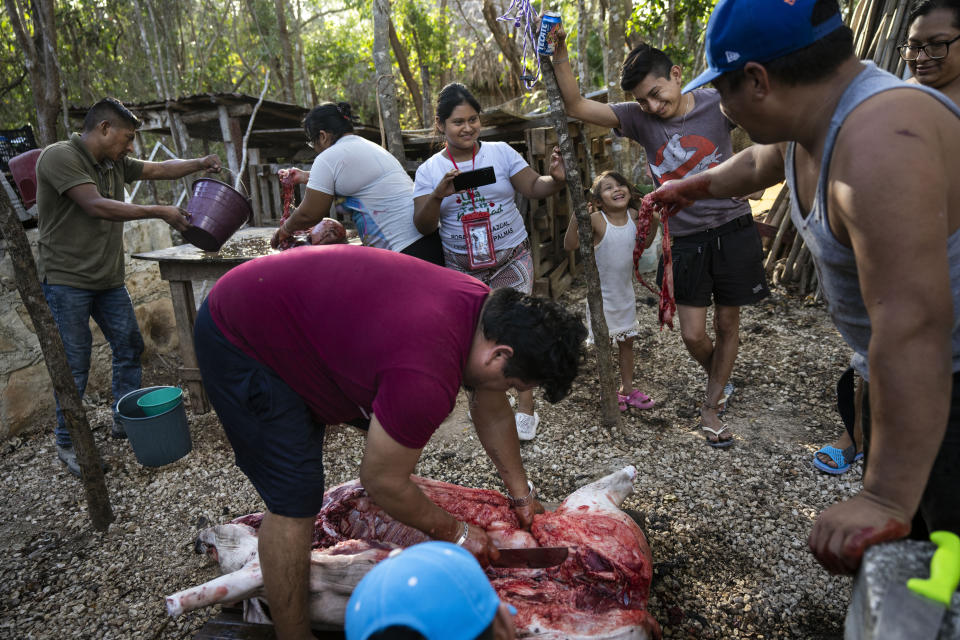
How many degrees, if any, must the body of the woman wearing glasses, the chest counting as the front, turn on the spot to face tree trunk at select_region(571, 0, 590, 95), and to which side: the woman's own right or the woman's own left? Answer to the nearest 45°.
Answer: approximately 90° to the woman's own right

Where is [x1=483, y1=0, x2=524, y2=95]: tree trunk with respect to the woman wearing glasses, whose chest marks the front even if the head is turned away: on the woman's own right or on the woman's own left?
on the woman's own right

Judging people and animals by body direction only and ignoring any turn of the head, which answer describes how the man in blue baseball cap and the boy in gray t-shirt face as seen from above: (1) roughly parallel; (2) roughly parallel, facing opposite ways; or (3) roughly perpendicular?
roughly perpendicular

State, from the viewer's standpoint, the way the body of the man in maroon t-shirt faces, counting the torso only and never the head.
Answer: to the viewer's right

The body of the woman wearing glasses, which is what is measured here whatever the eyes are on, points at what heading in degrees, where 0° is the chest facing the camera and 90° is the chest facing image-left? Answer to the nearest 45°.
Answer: approximately 45°

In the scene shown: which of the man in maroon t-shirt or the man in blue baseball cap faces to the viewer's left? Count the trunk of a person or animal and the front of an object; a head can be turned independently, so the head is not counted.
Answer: the man in blue baseball cap

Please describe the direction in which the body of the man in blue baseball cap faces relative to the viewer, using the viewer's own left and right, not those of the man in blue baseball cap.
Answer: facing to the left of the viewer

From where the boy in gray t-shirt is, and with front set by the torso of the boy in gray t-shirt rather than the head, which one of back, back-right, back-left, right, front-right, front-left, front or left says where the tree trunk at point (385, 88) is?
back-right

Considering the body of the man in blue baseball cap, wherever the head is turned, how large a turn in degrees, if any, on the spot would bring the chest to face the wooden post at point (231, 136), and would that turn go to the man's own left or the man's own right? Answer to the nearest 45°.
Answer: approximately 45° to the man's own right
